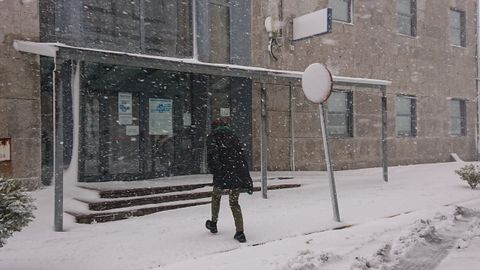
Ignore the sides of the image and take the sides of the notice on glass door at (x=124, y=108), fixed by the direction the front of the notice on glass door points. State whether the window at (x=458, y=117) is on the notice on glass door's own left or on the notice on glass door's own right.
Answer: on the notice on glass door's own left

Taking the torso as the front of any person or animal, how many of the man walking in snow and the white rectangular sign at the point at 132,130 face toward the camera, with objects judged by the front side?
1

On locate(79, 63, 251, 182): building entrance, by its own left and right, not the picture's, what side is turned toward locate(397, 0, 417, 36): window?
left

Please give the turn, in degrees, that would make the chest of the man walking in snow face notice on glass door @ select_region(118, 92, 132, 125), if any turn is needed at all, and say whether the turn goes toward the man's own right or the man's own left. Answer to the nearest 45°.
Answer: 0° — they already face it

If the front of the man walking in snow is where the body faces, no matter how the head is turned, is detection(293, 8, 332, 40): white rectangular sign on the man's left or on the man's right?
on the man's right

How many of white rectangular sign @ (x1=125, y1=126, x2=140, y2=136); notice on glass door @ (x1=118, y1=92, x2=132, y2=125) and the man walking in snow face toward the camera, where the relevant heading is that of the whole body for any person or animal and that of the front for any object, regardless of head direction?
2

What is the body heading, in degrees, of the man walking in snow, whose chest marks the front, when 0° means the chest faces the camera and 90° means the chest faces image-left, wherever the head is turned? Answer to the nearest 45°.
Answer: approximately 135°
